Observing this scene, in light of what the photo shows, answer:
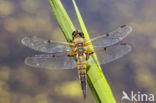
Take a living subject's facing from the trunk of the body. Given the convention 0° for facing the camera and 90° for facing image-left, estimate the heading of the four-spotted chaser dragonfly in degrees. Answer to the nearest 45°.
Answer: approximately 180°
